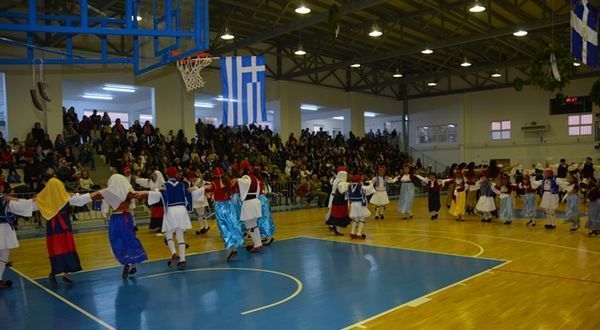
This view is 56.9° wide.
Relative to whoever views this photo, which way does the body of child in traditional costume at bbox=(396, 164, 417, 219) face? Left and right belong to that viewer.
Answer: facing the viewer

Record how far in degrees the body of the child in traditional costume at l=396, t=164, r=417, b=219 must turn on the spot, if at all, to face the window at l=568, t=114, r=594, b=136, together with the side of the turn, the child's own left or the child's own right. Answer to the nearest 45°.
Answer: approximately 135° to the child's own left

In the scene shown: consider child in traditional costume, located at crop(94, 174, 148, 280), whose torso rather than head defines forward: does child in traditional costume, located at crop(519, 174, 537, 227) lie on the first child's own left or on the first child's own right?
on the first child's own right

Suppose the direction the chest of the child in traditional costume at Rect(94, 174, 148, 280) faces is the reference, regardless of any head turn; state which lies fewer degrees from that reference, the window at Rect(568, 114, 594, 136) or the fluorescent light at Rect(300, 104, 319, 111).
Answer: the fluorescent light

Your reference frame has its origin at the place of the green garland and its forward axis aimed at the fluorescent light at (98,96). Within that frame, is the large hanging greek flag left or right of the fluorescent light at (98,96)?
left

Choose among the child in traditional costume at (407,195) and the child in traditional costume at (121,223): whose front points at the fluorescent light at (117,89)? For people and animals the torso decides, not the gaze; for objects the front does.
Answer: the child in traditional costume at (121,223)

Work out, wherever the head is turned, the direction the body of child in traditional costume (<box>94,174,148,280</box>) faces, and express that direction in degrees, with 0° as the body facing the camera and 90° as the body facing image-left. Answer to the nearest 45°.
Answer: approximately 180°
